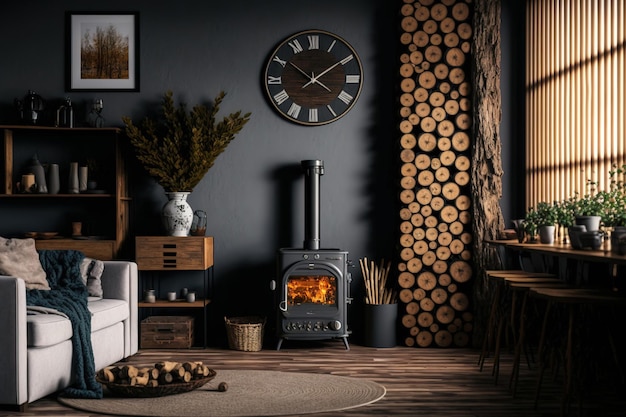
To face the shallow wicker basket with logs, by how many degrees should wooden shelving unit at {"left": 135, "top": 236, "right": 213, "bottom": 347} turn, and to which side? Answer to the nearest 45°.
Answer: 0° — it already faces it

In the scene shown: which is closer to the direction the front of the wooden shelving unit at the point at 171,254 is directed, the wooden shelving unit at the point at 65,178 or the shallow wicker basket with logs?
the shallow wicker basket with logs

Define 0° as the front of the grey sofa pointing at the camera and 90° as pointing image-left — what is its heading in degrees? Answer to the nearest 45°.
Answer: approximately 315°

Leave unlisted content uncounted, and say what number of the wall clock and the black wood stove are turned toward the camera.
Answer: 2

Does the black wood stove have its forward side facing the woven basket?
no

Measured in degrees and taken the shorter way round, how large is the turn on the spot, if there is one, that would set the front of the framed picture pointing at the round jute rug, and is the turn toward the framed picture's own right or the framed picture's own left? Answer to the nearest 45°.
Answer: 0° — it already faces it

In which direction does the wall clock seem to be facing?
toward the camera

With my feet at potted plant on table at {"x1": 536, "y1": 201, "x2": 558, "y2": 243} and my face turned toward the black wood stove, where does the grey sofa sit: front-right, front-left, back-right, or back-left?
front-left

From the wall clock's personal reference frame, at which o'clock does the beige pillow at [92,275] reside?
The beige pillow is roughly at 2 o'clock from the wall clock.

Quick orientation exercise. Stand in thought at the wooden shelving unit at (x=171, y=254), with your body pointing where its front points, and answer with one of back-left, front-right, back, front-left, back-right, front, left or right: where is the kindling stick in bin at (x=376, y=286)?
left

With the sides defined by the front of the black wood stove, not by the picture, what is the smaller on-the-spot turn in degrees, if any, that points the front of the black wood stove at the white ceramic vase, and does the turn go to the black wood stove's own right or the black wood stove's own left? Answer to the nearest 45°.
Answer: approximately 90° to the black wood stove's own right

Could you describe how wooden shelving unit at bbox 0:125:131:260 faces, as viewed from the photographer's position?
facing the viewer

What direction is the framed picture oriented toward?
toward the camera

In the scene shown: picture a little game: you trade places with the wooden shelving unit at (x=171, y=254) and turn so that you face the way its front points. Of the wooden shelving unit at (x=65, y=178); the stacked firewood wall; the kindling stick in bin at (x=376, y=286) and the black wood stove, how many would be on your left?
3

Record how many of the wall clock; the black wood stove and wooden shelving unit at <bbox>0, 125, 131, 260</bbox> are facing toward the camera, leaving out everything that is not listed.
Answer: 3

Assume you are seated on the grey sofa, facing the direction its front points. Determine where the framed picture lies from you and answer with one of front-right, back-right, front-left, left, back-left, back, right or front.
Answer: back-left
